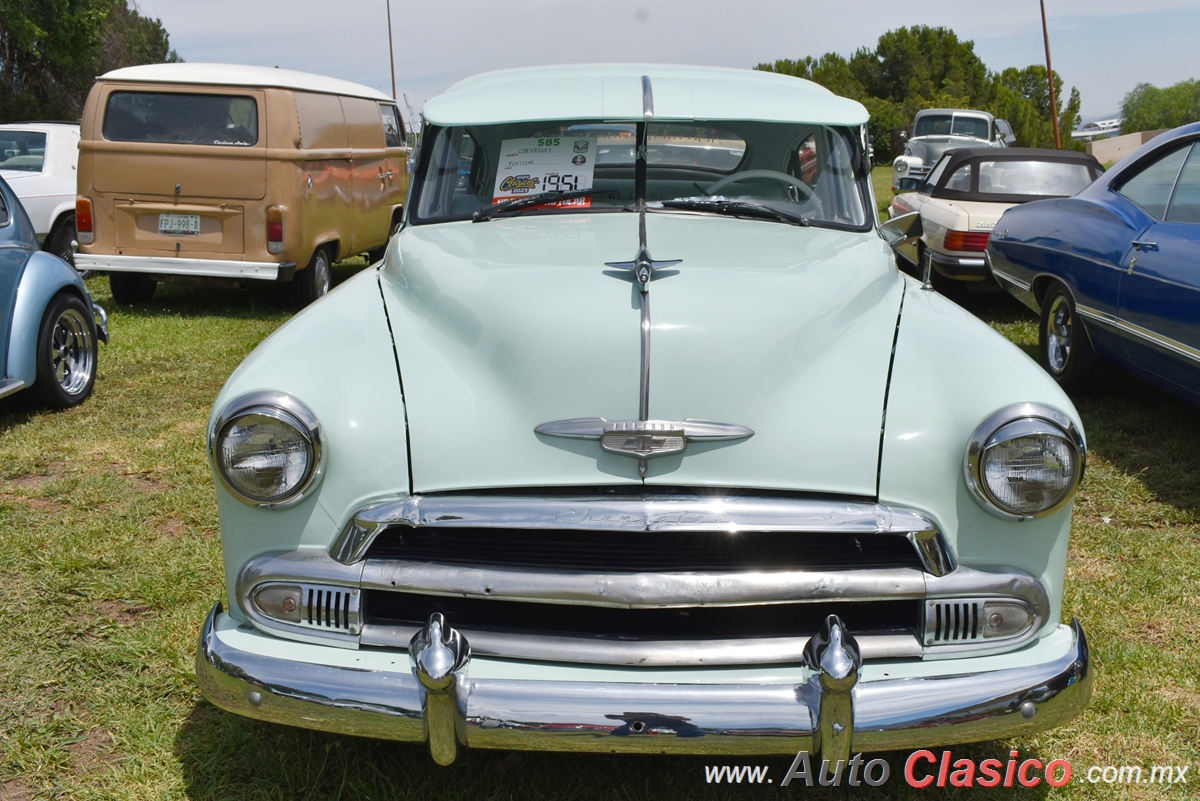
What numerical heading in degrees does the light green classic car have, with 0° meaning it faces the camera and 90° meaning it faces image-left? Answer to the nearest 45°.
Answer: approximately 0°

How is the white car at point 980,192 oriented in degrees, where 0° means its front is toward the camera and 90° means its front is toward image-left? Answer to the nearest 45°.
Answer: approximately 135°

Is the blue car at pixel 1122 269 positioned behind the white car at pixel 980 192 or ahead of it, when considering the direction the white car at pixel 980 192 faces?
behind

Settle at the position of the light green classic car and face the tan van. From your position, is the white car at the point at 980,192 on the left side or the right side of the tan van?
right

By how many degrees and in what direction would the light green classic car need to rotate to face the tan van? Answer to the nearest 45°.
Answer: approximately 135° to its right

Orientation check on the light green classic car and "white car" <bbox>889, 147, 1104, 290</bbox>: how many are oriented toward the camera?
1

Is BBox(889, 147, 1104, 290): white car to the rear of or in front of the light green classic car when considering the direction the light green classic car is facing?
to the rear

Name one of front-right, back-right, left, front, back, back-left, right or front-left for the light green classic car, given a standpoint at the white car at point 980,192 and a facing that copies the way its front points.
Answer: back-left

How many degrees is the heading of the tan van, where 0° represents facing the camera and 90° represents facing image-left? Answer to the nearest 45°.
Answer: approximately 225°
